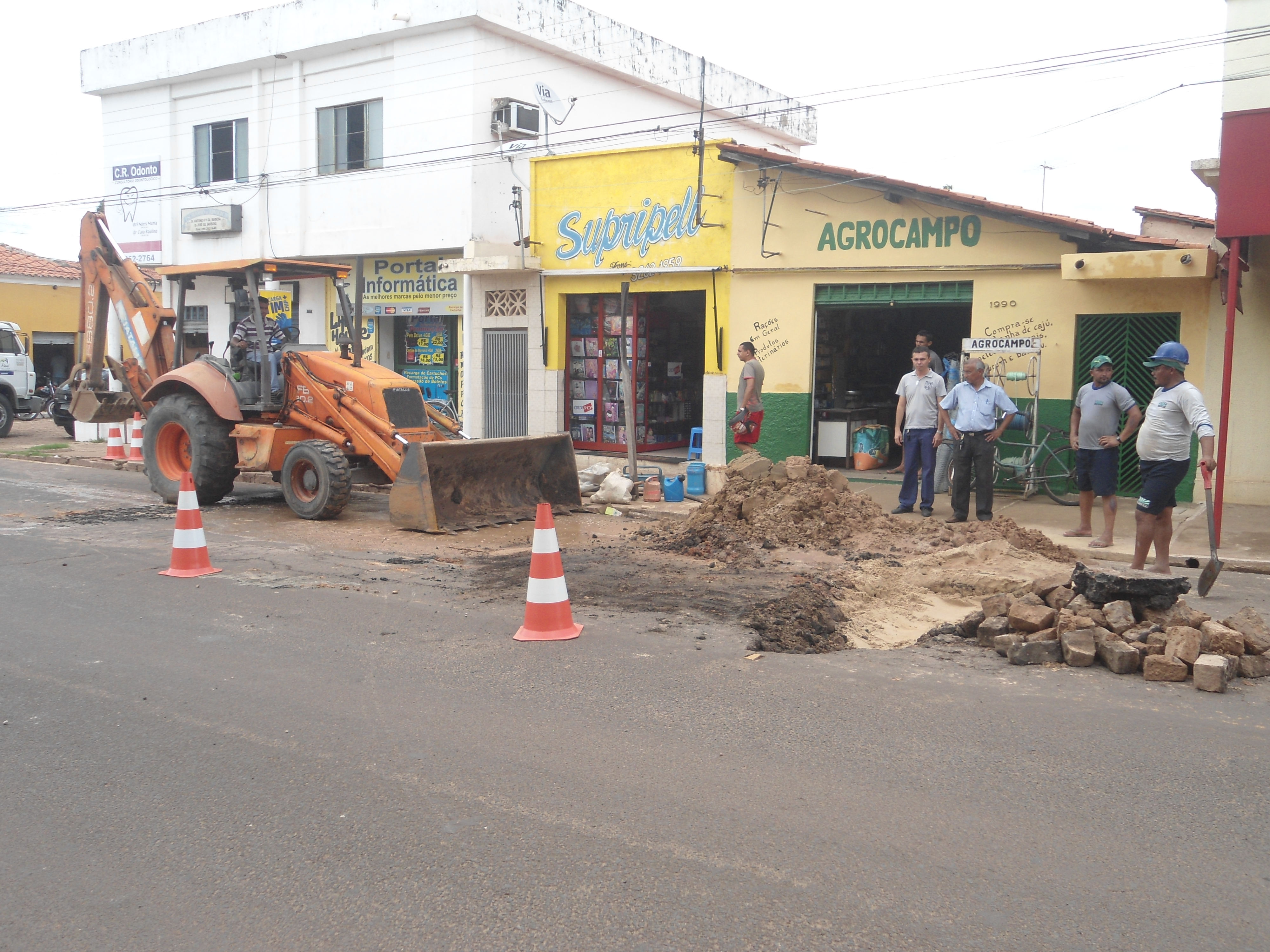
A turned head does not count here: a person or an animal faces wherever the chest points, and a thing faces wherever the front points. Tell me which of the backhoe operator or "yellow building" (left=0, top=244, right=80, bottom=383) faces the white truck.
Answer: the yellow building

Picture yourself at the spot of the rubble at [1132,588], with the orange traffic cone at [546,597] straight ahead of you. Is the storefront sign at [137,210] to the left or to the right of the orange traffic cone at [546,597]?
right

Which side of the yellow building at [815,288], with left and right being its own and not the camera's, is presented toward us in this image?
front

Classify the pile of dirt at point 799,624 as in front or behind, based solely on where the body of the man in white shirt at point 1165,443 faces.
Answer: in front

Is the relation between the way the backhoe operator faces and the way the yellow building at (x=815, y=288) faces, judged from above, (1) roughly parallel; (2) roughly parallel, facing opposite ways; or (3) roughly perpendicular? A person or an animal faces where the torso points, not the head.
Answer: roughly perpendicular

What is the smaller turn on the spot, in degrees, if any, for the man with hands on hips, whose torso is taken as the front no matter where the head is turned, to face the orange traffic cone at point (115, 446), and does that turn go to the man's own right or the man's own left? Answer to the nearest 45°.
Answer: approximately 90° to the man's own right

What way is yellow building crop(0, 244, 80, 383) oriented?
toward the camera

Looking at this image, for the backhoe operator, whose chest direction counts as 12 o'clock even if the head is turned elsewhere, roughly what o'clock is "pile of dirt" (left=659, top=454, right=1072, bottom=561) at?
The pile of dirt is roughly at 12 o'clock from the backhoe operator.

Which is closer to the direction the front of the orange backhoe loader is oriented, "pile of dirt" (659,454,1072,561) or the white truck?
the pile of dirt

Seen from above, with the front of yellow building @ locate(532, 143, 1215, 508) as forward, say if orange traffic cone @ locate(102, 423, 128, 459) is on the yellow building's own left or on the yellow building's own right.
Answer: on the yellow building's own right

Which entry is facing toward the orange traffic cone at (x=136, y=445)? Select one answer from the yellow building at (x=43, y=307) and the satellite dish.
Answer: the yellow building

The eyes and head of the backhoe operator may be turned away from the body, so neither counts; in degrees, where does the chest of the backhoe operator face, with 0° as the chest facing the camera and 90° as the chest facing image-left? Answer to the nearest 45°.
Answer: approximately 315°
